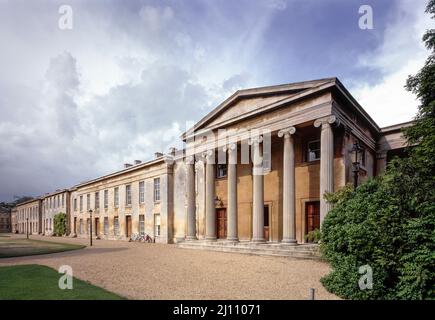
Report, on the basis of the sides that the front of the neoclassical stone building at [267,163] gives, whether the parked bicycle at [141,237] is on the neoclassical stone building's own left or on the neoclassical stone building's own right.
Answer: on the neoclassical stone building's own right

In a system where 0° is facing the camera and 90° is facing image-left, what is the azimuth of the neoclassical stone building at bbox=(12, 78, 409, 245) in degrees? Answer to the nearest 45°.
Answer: approximately 45°

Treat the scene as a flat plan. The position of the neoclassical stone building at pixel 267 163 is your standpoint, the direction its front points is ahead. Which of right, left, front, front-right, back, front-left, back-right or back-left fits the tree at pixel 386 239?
front-left

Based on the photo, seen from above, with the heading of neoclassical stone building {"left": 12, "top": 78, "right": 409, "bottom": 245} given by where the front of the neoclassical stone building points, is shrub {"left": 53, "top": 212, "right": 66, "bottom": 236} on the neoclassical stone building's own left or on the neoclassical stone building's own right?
on the neoclassical stone building's own right
